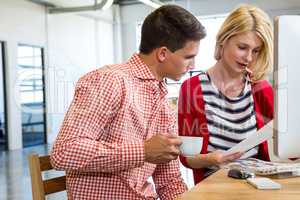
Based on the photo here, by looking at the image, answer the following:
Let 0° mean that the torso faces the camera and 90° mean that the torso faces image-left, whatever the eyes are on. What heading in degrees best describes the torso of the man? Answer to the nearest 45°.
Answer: approximately 315°

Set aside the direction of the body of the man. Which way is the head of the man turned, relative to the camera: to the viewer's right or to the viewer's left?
to the viewer's right

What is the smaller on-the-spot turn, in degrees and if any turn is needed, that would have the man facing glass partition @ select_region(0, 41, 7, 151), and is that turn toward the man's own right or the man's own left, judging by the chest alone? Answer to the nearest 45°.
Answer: approximately 135° to the man's own left
